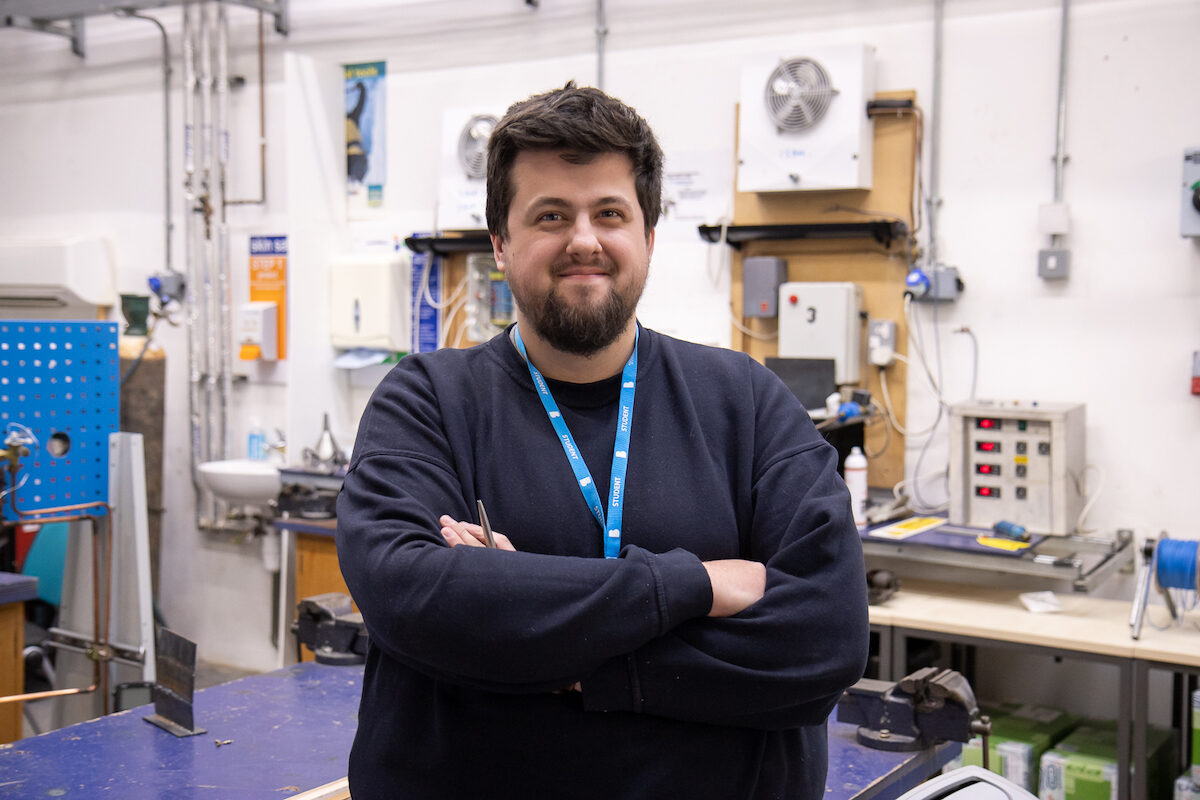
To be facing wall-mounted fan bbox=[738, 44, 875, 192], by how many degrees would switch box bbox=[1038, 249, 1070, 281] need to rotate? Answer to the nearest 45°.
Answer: approximately 90° to its right

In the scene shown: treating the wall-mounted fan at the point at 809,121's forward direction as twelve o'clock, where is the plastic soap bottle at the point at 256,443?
The plastic soap bottle is roughly at 2 o'clock from the wall-mounted fan.

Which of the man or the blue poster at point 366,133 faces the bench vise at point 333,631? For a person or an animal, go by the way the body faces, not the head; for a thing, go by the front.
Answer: the blue poster

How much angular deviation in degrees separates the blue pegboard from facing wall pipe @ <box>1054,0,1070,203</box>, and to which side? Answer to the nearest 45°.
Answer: approximately 90° to its left

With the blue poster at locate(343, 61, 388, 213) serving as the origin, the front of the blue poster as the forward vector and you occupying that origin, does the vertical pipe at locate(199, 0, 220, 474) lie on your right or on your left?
on your right

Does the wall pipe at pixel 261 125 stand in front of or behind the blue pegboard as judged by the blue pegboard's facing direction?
behind

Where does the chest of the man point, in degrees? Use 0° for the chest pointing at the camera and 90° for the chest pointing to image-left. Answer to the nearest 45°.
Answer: approximately 0°
